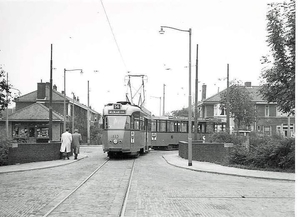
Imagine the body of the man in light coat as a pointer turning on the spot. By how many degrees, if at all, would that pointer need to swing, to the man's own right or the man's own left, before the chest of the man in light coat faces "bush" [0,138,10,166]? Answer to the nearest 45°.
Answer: approximately 135° to the man's own left

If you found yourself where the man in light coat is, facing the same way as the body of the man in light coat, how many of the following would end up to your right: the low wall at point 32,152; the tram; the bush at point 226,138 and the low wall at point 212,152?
3

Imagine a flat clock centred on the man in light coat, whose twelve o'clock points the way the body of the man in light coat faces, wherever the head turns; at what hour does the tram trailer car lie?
The tram trailer car is roughly at 1 o'clock from the man in light coat.

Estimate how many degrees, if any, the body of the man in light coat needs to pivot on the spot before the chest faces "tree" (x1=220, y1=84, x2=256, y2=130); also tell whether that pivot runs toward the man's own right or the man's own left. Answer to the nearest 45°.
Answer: approximately 45° to the man's own right

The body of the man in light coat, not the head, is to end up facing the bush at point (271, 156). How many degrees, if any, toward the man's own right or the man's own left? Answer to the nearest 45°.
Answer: approximately 135° to the man's own right

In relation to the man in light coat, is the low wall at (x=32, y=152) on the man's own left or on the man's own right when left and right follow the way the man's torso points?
on the man's own left

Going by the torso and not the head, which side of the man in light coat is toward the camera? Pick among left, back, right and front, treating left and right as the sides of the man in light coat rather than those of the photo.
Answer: back

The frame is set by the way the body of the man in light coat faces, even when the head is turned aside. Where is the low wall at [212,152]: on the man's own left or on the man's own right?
on the man's own right

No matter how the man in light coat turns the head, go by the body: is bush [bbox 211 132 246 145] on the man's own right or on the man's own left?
on the man's own right

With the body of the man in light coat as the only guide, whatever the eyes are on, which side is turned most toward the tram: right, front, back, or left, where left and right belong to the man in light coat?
right
